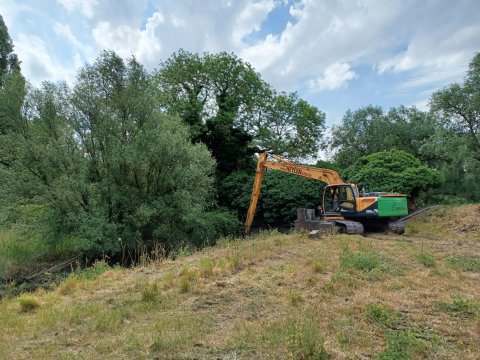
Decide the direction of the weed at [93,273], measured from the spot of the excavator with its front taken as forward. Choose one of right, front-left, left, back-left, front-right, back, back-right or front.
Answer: front-left

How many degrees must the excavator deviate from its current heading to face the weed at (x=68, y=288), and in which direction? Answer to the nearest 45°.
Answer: approximately 45° to its left

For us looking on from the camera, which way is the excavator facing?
facing to the left of the viewer

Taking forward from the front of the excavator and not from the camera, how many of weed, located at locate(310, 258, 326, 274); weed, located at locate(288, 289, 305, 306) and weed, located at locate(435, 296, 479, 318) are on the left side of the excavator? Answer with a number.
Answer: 3

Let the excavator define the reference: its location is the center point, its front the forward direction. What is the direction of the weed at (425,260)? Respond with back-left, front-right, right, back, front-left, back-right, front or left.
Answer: left

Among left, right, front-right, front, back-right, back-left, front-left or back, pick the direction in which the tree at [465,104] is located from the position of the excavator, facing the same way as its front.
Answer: back-right

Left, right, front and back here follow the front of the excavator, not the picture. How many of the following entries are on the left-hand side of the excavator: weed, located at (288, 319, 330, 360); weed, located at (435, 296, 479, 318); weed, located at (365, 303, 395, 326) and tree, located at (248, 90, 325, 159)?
3

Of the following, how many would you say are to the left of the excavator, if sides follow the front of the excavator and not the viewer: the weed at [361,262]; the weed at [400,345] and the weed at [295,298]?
3

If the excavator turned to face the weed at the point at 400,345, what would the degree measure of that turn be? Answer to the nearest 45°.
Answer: approximately 90° to its left

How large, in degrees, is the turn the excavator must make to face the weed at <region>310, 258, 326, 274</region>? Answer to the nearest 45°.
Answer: approximately 90° to its left

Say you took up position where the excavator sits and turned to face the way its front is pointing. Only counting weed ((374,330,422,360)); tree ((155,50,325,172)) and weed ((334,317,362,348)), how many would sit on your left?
2

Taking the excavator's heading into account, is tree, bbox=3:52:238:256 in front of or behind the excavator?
in front

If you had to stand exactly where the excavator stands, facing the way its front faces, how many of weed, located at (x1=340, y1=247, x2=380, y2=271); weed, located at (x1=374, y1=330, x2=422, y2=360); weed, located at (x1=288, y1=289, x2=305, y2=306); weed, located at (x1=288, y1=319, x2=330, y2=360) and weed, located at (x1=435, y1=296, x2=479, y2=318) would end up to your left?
5

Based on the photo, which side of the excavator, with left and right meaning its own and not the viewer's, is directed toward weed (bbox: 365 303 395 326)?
left
